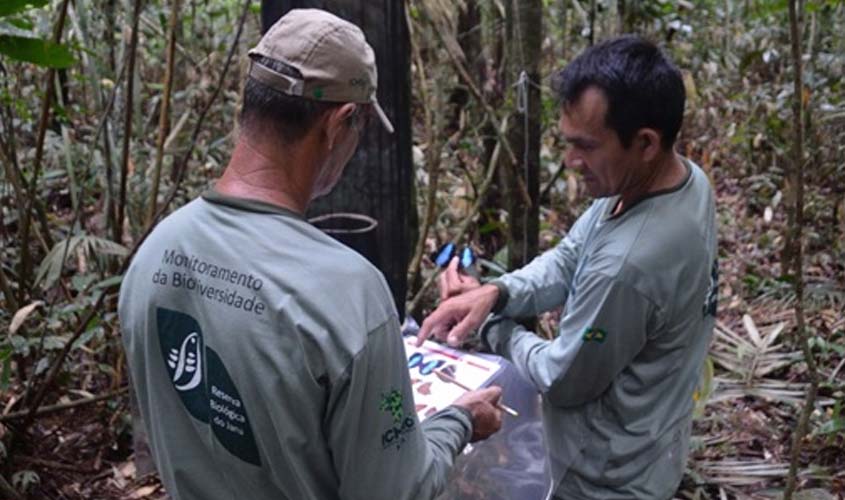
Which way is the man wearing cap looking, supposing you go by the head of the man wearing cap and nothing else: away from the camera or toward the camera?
away from the camera

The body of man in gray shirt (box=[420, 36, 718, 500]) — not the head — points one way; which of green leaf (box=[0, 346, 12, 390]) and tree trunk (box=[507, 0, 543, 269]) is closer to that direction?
the green leaf

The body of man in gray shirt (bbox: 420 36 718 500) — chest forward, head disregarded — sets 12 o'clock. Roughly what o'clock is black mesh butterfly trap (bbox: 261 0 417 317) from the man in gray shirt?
The black mesh butterfly trap is roughly at 1 o'clock from the man in gray shirt.

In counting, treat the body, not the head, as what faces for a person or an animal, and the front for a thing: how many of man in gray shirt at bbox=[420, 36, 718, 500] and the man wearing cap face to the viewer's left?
1

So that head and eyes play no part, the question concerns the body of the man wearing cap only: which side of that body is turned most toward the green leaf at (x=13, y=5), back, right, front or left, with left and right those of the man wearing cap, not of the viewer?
left

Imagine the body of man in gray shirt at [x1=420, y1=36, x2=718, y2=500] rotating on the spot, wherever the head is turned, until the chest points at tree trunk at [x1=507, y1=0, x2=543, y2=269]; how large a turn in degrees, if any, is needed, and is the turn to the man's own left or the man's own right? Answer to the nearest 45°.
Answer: approximately 90° to the man's own right

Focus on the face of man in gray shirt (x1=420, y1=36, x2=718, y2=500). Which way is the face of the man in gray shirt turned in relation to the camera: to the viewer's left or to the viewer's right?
to the viewer's left

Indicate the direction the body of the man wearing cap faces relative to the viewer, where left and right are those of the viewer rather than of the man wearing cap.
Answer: facing away from the viewer and to the right of the viewer

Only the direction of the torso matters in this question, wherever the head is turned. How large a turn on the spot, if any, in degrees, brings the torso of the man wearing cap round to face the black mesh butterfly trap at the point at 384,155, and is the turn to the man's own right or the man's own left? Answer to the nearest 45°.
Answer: approximately 45° to the man's own left

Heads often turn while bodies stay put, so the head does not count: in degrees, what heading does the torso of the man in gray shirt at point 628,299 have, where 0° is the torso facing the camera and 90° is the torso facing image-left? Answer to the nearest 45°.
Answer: approximately 90°

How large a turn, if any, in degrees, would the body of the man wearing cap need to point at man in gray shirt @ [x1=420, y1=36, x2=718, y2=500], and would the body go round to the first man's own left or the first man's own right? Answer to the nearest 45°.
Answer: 0° — they already face them

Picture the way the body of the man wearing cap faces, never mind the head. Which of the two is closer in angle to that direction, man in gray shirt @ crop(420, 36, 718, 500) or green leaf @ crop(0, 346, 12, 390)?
the man in gray shirt

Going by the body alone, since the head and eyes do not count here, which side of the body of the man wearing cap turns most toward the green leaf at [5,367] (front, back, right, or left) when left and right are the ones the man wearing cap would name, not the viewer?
left
